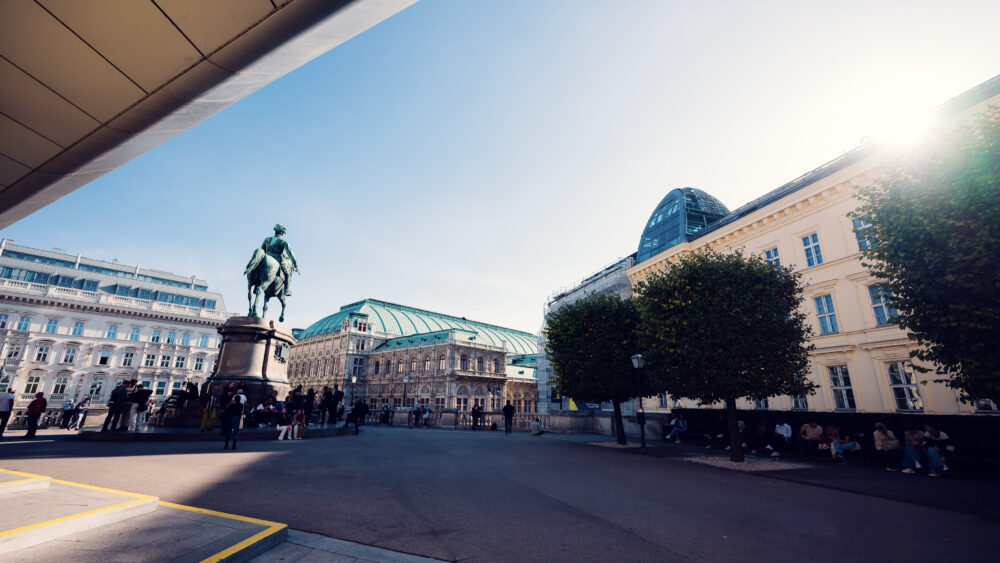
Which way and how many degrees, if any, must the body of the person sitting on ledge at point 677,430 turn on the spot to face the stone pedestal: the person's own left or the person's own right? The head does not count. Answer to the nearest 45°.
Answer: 0° — they already face it

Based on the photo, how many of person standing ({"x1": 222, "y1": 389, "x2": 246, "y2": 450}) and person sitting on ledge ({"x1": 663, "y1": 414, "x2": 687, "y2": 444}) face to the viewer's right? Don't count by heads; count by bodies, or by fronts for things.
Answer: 0

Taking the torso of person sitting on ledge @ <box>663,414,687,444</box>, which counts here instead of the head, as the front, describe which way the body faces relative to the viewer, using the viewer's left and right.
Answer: facing the viewer and to the left of the viewer

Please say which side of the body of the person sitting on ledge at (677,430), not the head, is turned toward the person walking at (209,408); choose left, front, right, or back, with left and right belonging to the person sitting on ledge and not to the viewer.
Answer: front

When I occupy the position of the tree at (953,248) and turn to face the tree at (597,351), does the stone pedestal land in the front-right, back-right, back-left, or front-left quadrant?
front-left

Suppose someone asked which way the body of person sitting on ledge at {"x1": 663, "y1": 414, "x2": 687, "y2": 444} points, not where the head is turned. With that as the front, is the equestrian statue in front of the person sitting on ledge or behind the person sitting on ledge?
in front
